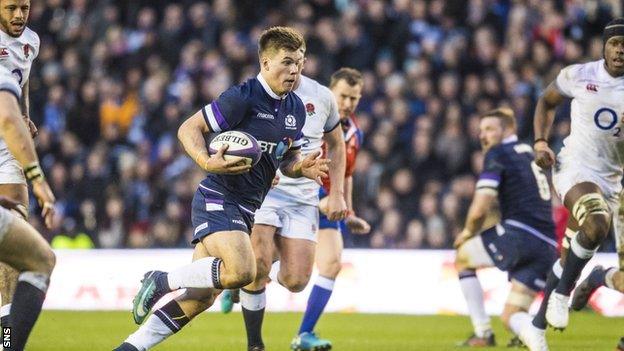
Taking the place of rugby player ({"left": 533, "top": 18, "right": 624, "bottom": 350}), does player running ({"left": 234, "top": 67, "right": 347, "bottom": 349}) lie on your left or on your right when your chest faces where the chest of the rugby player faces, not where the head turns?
on your right

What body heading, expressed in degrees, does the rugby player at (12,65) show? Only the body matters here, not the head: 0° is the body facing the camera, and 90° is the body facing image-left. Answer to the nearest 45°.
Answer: approximately 315°

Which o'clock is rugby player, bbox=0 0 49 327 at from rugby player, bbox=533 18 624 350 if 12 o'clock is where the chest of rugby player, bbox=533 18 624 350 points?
rugby player, bbox=0 0 49 327 is roughly at 2 o'clock from rugby player, bbox=533 18 624 350.

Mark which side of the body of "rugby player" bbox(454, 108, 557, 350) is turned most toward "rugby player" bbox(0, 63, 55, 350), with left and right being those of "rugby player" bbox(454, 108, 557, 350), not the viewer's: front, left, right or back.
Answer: left

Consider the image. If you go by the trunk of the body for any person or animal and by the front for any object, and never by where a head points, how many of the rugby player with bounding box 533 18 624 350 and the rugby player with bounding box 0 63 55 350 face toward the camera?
1

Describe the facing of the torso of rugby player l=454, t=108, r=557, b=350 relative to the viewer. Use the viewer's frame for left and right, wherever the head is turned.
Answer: facing away from the viewer and to the left of the viewer

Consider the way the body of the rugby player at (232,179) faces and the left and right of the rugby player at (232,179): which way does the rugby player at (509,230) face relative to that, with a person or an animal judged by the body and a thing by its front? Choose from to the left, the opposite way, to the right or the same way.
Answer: the opposite way

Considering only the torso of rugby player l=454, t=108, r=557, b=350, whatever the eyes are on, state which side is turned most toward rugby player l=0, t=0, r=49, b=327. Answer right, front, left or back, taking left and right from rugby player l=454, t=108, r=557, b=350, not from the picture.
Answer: left

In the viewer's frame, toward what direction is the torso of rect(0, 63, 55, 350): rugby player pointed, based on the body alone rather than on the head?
to the viewer's right

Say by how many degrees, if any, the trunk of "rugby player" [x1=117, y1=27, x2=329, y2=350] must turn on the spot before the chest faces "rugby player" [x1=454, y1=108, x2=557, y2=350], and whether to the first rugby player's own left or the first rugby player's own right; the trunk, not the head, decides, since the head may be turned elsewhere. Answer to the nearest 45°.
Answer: approximately 90° to the first rugby player's own left
